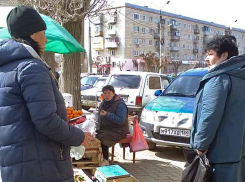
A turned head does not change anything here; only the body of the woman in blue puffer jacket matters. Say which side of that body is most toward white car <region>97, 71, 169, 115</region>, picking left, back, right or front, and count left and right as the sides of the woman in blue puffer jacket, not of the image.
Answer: front

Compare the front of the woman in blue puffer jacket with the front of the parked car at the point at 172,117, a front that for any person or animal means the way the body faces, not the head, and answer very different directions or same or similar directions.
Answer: very different directions

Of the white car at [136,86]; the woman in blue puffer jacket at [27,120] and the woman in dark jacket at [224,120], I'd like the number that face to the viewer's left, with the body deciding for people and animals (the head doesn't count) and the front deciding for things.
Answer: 1

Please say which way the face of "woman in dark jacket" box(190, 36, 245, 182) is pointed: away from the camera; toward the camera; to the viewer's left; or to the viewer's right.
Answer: to the viewer's left

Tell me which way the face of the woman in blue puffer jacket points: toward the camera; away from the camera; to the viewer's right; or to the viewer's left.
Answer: to the viewer's right

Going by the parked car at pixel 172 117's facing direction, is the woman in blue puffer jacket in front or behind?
in front

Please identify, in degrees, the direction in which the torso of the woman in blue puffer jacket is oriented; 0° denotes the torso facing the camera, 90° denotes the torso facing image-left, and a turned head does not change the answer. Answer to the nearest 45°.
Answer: approximately 225°

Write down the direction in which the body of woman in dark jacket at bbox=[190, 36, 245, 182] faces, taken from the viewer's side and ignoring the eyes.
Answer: to the viewer's left

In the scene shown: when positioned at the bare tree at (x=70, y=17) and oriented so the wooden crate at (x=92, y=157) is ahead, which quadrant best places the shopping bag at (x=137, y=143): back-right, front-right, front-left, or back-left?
front-left

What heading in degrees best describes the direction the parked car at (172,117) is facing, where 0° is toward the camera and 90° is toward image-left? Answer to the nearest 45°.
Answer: approximately 45°

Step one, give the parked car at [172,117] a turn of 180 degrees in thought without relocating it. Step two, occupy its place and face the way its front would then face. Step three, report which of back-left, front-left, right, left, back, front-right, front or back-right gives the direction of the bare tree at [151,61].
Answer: front-left

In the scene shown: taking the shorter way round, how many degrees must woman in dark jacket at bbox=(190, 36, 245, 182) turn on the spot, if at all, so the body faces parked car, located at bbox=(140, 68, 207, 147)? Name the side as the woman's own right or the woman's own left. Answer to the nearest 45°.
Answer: approximately 90° to the woman's own right
